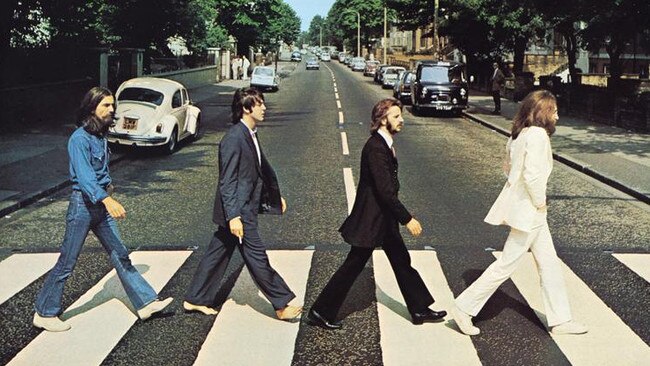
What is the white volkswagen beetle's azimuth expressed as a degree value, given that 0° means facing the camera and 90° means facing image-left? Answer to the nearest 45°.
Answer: approximately 225°

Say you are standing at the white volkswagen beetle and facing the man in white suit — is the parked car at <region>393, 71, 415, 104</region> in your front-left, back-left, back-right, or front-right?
back-left

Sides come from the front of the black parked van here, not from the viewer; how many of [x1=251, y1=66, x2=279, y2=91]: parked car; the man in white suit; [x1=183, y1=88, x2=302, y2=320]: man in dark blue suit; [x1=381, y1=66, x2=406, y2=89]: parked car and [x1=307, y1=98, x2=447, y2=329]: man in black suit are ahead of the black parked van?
3
